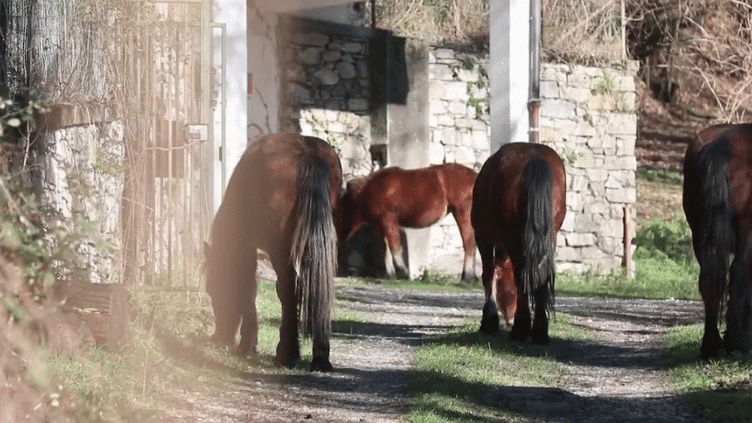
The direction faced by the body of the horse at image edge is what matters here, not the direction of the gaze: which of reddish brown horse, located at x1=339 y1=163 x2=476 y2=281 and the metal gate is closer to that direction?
the reddish brown horse

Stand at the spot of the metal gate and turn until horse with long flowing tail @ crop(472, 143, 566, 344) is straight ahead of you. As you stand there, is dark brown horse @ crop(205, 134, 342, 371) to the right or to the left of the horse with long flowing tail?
right

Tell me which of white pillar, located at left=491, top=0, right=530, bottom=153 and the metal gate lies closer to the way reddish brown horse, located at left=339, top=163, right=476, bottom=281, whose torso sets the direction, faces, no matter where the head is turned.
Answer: the metal gate

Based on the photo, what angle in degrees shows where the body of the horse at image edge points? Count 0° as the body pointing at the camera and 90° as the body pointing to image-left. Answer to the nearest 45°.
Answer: approximately 225°

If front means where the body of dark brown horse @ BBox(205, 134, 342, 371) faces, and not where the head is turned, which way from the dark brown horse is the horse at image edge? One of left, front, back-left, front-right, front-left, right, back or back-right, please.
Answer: back-right

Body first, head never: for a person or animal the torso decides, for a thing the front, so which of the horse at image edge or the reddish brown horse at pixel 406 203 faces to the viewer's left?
the reddish brown horse

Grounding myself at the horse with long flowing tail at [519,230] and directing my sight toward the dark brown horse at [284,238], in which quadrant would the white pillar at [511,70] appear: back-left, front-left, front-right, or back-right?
back-right

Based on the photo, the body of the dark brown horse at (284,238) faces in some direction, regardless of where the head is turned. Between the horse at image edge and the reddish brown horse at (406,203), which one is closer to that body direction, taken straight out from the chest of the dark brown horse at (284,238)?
the reddish brown horse

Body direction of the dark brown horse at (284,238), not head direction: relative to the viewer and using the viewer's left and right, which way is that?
facing away from the viewer and to the left of the viewer

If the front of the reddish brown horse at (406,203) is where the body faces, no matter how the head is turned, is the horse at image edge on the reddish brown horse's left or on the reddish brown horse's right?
on the reddish brown horse's left

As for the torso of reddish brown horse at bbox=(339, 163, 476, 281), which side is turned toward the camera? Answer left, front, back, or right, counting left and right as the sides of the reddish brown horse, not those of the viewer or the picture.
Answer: left

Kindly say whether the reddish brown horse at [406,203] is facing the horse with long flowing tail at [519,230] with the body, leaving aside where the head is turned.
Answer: no

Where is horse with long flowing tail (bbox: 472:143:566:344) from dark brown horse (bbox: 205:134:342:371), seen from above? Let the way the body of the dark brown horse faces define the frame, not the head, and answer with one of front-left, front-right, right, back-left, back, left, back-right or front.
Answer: right

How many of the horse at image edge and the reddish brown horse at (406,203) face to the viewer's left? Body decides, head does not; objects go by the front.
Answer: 1

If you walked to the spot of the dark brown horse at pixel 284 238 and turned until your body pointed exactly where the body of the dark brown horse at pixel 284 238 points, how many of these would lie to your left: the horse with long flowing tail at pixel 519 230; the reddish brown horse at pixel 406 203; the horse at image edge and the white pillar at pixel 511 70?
0
